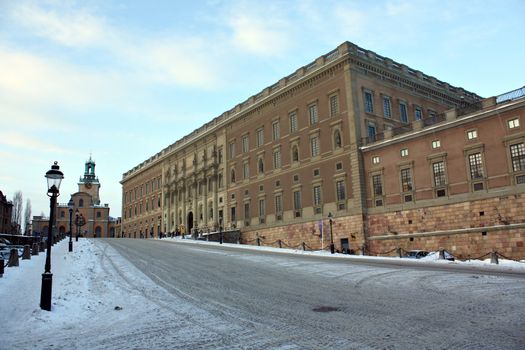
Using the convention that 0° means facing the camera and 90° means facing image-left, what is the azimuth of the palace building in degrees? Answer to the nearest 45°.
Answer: approximately 45°
